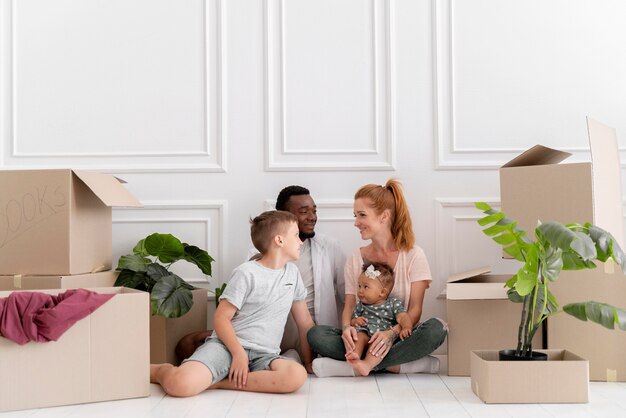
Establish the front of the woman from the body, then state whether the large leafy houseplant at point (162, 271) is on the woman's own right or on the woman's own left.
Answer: on the woman's own right

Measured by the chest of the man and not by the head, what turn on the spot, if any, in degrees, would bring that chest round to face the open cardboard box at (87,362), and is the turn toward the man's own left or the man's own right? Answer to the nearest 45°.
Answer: approximately 45° to the man's own right

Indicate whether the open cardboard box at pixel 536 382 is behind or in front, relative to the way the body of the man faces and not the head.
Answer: in front

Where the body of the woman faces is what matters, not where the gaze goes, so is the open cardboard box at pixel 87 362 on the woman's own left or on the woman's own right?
on the woman's own right

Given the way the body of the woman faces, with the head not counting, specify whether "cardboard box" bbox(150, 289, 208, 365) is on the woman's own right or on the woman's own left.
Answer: on the woman's own right

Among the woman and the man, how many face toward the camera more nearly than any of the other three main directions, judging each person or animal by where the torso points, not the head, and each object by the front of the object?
2

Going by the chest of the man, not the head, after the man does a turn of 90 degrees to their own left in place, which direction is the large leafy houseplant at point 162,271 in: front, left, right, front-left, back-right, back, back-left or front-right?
back

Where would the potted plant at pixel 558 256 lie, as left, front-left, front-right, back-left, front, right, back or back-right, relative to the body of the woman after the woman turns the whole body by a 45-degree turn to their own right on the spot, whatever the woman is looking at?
left

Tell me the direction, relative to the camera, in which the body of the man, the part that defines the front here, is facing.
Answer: toward the camera

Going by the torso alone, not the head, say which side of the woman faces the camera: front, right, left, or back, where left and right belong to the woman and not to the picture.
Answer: front

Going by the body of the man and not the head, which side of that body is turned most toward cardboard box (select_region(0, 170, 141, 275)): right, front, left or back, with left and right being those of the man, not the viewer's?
right

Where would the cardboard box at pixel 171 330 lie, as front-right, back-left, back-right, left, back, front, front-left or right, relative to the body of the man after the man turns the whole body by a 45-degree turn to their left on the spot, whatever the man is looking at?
back-right

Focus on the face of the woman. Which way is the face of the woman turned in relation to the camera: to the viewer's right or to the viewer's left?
to the viewer's left
